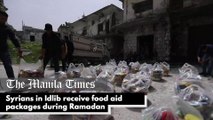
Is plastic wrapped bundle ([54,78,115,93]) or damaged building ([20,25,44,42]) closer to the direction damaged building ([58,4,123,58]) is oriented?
the plastic wrapped bundle

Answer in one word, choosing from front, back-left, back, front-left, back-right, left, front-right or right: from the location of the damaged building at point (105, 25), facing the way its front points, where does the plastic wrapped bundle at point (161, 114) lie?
front-left

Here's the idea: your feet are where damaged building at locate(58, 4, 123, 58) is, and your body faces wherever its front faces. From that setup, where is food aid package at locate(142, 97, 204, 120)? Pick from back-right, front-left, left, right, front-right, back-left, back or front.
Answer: front-left

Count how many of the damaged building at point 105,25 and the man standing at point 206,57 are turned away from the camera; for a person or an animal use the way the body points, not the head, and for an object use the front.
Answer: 0

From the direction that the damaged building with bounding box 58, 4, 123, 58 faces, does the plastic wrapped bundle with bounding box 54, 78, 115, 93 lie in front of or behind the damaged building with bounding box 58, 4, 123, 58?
in front

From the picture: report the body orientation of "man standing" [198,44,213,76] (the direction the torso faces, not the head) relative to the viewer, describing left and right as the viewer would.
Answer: facing to the left of the viewer

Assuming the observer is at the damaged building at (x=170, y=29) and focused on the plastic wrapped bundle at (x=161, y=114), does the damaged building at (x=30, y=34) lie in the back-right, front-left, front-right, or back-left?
back-right

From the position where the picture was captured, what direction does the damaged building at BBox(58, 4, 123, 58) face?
facing the viewer and to the left of the viewer

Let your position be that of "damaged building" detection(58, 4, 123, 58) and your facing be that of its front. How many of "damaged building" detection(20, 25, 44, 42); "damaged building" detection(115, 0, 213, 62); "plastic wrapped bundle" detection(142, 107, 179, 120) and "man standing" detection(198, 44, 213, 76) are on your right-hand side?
1

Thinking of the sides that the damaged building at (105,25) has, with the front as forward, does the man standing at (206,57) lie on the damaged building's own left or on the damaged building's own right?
on the damaged building's own left

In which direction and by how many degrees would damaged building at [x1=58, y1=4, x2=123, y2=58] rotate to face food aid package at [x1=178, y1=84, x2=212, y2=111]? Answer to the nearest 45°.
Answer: approximately 45° to its left

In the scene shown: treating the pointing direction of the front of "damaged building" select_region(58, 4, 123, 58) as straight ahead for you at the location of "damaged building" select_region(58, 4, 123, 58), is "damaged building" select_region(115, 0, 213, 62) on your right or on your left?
on your left
